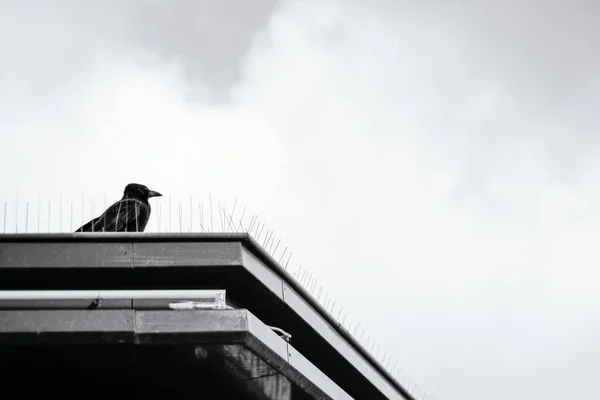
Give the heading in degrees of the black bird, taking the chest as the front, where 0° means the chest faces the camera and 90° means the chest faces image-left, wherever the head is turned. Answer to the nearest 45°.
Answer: approximately 270°
